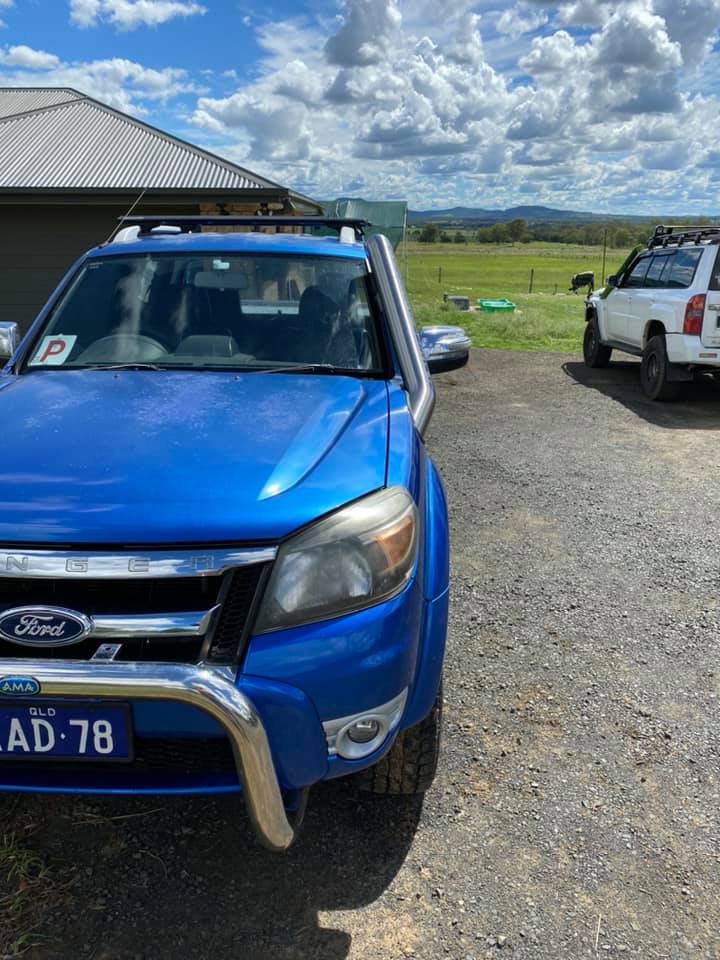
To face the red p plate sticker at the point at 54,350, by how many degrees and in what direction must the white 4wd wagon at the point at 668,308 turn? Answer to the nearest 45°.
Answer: approximately 135° to its left

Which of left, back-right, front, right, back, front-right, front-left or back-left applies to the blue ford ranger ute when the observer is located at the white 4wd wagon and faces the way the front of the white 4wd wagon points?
back-left

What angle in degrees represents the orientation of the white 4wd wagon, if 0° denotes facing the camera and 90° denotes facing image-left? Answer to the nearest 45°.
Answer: approximately 135°
